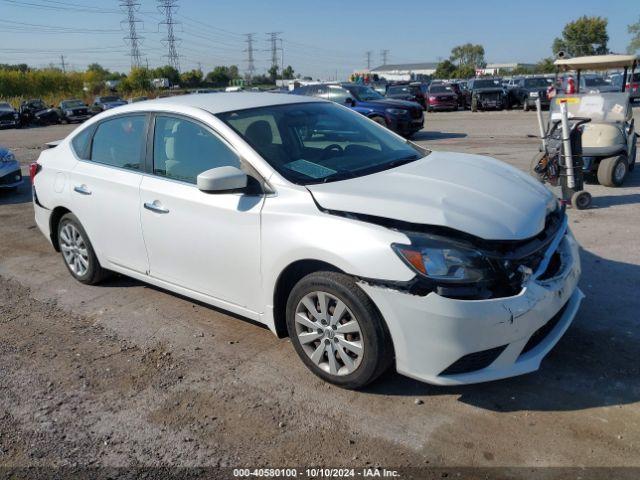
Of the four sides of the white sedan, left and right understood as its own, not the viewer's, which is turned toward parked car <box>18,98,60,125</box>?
back

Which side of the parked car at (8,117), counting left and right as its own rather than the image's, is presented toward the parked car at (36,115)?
left

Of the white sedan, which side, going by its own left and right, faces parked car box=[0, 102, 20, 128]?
back

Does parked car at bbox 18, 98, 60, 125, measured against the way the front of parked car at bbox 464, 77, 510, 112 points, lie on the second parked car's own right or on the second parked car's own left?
on the second parked car's own right

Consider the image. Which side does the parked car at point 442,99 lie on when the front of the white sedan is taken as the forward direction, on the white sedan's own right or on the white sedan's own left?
on the white sedan's own left

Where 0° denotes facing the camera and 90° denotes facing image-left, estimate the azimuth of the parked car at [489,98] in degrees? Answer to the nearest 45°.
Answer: approximately 0°

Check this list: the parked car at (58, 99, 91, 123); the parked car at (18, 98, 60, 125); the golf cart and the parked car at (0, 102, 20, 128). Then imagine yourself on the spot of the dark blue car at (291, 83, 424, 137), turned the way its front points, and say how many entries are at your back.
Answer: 3

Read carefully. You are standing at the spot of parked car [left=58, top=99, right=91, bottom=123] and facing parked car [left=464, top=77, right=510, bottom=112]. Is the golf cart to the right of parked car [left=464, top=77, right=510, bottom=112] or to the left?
right

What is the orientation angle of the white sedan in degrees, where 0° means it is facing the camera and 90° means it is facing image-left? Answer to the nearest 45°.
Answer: approximately 315°
